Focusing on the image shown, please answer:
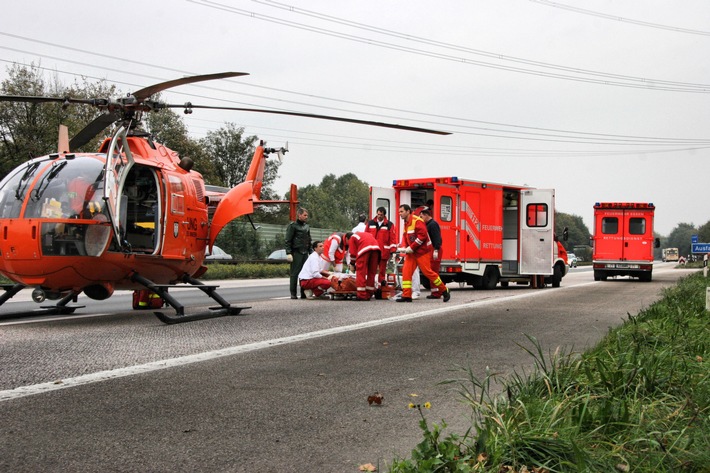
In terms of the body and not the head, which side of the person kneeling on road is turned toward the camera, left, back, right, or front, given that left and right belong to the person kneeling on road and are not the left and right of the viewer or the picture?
right

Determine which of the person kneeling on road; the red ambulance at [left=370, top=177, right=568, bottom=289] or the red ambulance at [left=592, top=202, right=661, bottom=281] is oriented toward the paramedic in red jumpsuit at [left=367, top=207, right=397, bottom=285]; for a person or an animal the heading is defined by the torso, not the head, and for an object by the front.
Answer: the person kneeling on road

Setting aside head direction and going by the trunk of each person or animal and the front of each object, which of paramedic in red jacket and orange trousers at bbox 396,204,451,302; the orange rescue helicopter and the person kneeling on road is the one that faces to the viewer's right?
the person kneeling on road

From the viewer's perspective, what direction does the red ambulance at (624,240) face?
away from the camera

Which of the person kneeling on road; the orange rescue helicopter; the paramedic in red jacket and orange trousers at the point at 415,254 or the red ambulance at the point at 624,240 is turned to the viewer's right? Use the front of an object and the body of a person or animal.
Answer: the person kneeling on road

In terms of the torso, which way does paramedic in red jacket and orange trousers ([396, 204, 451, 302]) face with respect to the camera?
to the viewer's left

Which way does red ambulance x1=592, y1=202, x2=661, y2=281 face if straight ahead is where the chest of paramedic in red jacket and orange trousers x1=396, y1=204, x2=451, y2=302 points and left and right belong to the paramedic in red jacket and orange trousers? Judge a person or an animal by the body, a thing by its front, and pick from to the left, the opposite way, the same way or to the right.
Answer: to the right

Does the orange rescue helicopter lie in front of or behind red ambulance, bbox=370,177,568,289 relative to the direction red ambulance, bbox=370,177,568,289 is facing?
behind

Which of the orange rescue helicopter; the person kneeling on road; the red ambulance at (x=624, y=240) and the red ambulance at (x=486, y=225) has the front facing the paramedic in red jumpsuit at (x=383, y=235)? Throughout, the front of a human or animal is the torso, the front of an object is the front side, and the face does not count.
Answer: the person kneeling on road

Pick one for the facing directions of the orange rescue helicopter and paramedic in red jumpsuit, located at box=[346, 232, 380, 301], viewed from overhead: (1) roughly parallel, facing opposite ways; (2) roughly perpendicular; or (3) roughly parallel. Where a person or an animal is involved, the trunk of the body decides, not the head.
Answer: roughly perpendicular

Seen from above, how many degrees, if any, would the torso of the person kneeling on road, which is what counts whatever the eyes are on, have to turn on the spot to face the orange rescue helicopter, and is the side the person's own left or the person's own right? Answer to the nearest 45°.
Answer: approximately 135° to the person's own right

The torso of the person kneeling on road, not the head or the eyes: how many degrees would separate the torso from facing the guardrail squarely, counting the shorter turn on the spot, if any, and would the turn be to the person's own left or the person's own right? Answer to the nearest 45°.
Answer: approximately 90° to the person's own left

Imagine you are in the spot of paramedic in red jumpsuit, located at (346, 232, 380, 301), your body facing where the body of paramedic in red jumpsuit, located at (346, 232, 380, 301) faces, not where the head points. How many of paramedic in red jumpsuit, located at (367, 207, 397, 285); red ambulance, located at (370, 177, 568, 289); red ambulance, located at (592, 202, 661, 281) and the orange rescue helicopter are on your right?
3

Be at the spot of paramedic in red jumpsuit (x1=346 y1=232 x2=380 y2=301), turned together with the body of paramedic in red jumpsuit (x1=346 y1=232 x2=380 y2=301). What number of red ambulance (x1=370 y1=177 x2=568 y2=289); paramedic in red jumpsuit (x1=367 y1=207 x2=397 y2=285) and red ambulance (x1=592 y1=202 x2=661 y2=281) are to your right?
3

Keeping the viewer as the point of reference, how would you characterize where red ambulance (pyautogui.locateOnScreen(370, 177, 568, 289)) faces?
facing away from the viewer and to the right of the viewer

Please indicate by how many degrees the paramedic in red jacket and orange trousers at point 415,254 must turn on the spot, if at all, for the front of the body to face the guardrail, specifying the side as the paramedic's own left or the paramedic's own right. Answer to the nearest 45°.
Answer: approximately 45° to the paramedic's own right

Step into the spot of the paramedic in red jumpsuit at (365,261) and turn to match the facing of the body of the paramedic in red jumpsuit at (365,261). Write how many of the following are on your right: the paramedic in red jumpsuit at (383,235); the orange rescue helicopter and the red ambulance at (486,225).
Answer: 2
